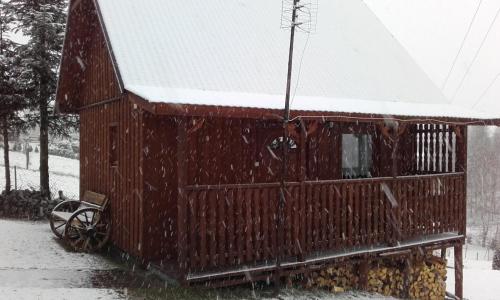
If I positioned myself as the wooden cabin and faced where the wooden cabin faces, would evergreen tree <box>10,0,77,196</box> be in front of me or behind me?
behind

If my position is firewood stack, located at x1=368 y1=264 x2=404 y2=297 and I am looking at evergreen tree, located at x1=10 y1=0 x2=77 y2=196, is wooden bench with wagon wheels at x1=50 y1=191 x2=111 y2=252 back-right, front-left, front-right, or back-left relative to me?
front-left

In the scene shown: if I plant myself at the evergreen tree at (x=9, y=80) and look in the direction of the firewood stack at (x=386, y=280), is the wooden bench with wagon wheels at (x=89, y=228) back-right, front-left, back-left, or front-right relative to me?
front-right

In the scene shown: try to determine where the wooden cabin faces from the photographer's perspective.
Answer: facing the viewer and to the right of the viewer

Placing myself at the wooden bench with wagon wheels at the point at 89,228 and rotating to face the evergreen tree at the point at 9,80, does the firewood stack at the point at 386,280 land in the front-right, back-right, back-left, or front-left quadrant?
back-right

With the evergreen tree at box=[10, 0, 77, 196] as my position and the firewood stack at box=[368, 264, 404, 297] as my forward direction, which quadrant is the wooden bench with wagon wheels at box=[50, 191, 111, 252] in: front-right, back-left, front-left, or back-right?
front-right

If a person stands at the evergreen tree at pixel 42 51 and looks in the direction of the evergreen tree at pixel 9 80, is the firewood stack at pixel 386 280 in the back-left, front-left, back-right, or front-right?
back-left

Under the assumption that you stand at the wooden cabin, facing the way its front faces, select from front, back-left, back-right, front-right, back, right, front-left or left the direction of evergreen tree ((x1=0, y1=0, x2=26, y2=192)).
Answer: back
